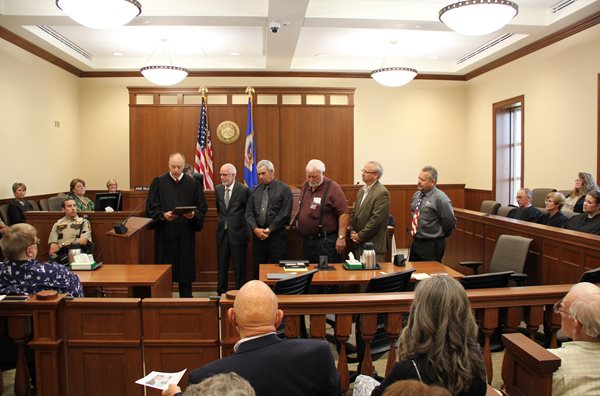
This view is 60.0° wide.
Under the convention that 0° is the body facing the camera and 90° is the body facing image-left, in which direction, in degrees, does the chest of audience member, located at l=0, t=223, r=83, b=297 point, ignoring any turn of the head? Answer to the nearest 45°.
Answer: approximately 225°

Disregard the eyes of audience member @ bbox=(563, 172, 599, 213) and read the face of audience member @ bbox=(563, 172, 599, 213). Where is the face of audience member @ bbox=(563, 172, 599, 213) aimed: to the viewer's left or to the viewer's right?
to the viewer's left

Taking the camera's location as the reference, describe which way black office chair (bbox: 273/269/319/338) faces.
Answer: facing away from the viewer and to the left of the viewer

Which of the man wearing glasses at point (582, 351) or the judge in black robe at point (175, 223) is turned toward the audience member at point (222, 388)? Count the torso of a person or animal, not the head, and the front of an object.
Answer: the judge in black robe

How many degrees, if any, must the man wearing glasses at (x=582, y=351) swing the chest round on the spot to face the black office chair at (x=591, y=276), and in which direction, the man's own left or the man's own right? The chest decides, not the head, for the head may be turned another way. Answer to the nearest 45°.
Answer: approximately 45° to the man's own right

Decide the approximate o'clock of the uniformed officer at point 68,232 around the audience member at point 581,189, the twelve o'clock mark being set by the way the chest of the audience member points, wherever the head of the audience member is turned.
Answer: The uniformed officer is roughly at 12 o'clock from the audience member.

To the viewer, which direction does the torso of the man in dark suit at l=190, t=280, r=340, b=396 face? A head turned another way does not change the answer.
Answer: away from the camera

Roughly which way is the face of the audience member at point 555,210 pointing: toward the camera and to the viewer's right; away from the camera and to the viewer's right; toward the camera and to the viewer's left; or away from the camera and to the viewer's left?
toward the camera and to the viewer's left

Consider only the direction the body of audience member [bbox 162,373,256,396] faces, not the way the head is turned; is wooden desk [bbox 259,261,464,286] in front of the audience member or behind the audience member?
in front

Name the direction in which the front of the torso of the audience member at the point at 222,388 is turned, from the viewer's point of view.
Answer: away from the camera

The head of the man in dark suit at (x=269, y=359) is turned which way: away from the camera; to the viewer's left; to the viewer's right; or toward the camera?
away from the camera

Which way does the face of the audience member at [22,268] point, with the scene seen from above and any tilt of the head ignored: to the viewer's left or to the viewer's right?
to the viewer's right
